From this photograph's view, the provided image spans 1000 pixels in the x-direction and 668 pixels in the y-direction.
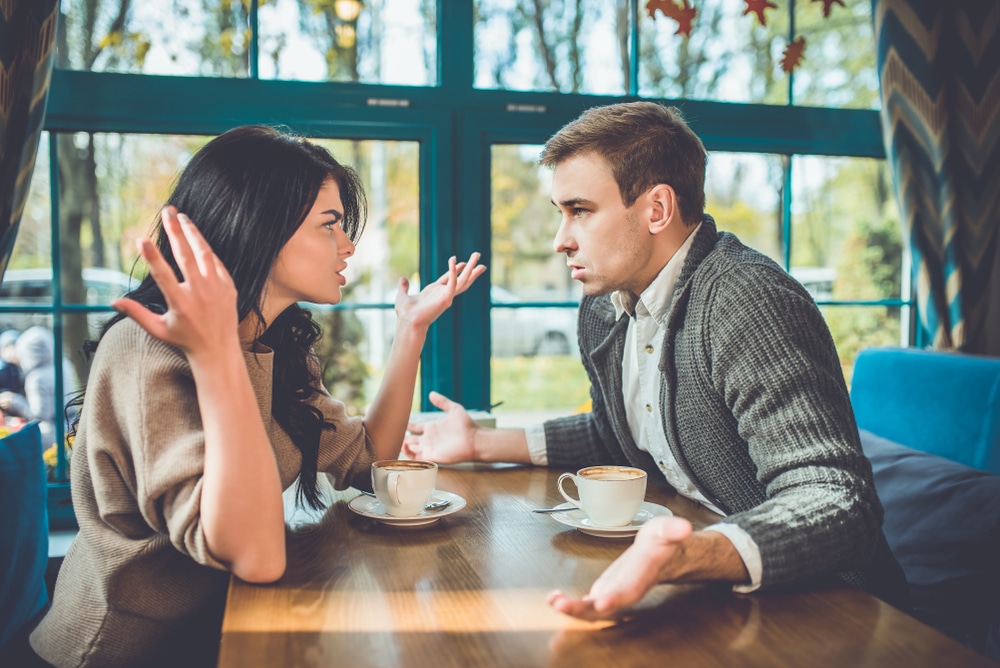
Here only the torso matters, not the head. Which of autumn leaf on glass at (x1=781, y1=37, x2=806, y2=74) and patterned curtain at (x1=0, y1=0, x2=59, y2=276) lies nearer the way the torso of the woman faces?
the autumn leaf on glass

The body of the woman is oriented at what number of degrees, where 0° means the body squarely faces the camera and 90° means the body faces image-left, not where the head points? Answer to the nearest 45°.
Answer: approximately 270°

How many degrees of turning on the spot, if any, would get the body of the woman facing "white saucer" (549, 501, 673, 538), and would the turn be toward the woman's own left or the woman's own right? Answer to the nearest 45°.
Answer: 0° — they already face it

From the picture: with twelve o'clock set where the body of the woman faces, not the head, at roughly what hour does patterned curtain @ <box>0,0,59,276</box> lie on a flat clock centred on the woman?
The patterned curtain is roughly at 8 o'clock from the woman.

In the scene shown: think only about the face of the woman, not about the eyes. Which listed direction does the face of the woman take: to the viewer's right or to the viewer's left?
to the viewer's right

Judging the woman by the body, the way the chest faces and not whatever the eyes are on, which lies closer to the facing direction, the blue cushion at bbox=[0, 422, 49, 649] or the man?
the man

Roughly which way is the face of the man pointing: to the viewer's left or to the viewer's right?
to the viewer's left

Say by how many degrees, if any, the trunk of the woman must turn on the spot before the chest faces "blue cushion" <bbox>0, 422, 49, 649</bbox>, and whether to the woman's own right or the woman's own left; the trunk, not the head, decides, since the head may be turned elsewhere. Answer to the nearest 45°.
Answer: approximately 135° to the woman's own left

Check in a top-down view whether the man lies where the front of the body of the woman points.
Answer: yes

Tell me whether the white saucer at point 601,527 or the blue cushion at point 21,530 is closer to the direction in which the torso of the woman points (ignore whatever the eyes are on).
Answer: the white saucer

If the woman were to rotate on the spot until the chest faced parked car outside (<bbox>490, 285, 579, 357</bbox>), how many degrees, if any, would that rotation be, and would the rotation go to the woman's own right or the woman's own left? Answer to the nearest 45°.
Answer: approximately 45° to the woman's own left

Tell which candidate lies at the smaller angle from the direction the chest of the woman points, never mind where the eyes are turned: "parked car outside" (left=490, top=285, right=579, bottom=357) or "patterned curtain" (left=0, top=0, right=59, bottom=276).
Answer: the parked car outside
